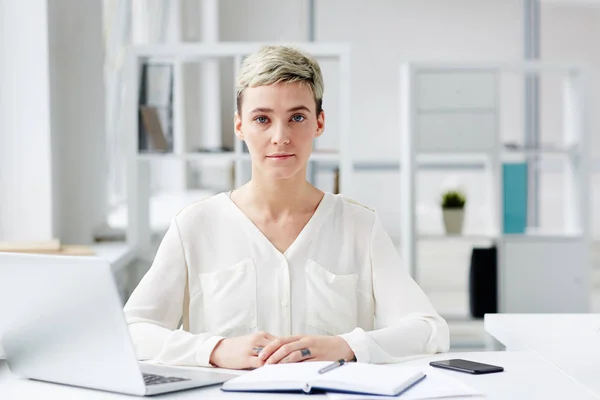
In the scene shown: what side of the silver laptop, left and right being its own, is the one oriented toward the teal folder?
front

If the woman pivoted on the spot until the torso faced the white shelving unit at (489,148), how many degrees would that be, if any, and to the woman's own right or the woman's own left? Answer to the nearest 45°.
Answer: approximately 180°

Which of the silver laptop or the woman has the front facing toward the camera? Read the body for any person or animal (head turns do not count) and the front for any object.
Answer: the woman

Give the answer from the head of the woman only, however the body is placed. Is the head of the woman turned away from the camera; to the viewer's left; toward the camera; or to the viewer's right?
toward the camera

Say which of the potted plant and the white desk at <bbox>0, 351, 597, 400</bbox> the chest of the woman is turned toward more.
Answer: the white desk

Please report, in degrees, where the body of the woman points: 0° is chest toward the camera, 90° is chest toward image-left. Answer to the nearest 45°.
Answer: approximately 0°

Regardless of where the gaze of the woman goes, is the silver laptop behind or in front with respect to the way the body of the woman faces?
in front

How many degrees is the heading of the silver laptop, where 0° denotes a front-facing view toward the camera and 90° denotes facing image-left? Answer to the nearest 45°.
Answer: approximately 225°

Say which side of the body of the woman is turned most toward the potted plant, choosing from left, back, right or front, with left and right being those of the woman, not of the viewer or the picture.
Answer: back

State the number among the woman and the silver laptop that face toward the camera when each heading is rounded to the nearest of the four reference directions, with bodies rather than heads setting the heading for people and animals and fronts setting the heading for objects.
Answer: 1

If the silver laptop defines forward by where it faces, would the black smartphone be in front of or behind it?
in front

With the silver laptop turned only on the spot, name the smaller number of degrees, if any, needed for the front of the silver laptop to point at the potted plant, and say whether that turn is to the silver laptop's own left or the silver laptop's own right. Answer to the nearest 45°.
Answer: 0° — it already faces it

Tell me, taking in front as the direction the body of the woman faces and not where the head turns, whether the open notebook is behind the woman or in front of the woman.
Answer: in front
